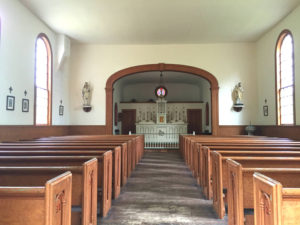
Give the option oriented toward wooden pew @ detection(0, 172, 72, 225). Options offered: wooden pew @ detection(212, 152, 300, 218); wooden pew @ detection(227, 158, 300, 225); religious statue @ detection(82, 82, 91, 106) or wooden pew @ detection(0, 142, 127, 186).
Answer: the religious statue

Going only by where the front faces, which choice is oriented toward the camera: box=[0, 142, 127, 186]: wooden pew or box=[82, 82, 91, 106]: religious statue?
the religious statue

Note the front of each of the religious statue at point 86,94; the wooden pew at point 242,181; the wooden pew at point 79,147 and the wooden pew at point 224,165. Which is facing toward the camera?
the religious statue

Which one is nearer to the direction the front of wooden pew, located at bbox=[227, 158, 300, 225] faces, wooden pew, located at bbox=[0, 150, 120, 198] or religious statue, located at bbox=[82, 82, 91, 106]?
the religious statue

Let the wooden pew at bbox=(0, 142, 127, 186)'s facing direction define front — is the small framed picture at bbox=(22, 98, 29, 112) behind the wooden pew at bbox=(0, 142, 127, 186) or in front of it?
in front

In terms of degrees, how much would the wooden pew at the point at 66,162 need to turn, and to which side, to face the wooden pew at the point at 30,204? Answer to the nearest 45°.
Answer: approximately 180°

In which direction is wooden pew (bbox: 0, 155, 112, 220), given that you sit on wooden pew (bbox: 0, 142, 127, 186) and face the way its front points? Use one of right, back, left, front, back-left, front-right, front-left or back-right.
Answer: back

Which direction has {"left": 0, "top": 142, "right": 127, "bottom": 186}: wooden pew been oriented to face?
away from the camera

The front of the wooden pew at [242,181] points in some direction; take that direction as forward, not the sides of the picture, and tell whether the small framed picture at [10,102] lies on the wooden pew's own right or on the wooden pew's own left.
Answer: on the wooden pew's own left

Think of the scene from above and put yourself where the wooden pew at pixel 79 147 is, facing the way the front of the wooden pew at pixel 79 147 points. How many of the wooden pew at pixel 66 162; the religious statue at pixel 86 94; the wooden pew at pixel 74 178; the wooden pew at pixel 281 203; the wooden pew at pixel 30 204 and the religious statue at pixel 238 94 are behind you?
4

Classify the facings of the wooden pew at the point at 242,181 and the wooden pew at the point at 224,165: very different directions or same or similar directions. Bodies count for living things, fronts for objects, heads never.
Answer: same or similar directions

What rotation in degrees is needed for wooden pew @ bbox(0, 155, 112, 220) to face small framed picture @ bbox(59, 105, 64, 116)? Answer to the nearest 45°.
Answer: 0° — it already faces it

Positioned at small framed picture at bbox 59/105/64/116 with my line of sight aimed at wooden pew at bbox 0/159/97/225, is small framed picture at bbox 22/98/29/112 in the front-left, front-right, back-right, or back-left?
front-right

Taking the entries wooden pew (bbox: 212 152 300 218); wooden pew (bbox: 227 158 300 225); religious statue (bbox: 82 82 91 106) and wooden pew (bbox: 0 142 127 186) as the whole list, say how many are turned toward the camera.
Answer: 1

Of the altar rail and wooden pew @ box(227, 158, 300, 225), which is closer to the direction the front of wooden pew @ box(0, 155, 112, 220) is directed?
the altar rail

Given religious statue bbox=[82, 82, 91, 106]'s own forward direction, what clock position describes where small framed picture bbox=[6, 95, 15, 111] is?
The small framed picture is roughly at 1 o'clock from the religious statue.

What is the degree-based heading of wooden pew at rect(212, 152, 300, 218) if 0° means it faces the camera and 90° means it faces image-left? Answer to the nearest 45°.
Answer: approximately 180°

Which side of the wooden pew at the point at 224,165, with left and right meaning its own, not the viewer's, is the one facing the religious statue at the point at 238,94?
front

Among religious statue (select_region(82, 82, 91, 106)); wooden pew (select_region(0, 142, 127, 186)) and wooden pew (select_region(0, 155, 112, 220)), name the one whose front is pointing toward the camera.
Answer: the religious statue

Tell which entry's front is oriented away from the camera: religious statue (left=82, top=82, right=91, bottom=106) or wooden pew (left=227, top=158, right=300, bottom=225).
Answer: the wooden pew

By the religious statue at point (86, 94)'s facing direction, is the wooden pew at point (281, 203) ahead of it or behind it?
ahead

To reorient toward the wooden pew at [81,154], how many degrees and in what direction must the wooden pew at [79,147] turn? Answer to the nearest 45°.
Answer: approximately 180°

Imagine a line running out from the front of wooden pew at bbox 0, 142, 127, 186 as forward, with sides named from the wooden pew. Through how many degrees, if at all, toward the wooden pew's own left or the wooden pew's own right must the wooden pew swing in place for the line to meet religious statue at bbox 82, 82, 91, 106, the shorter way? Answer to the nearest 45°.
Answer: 0° — it already faces it
